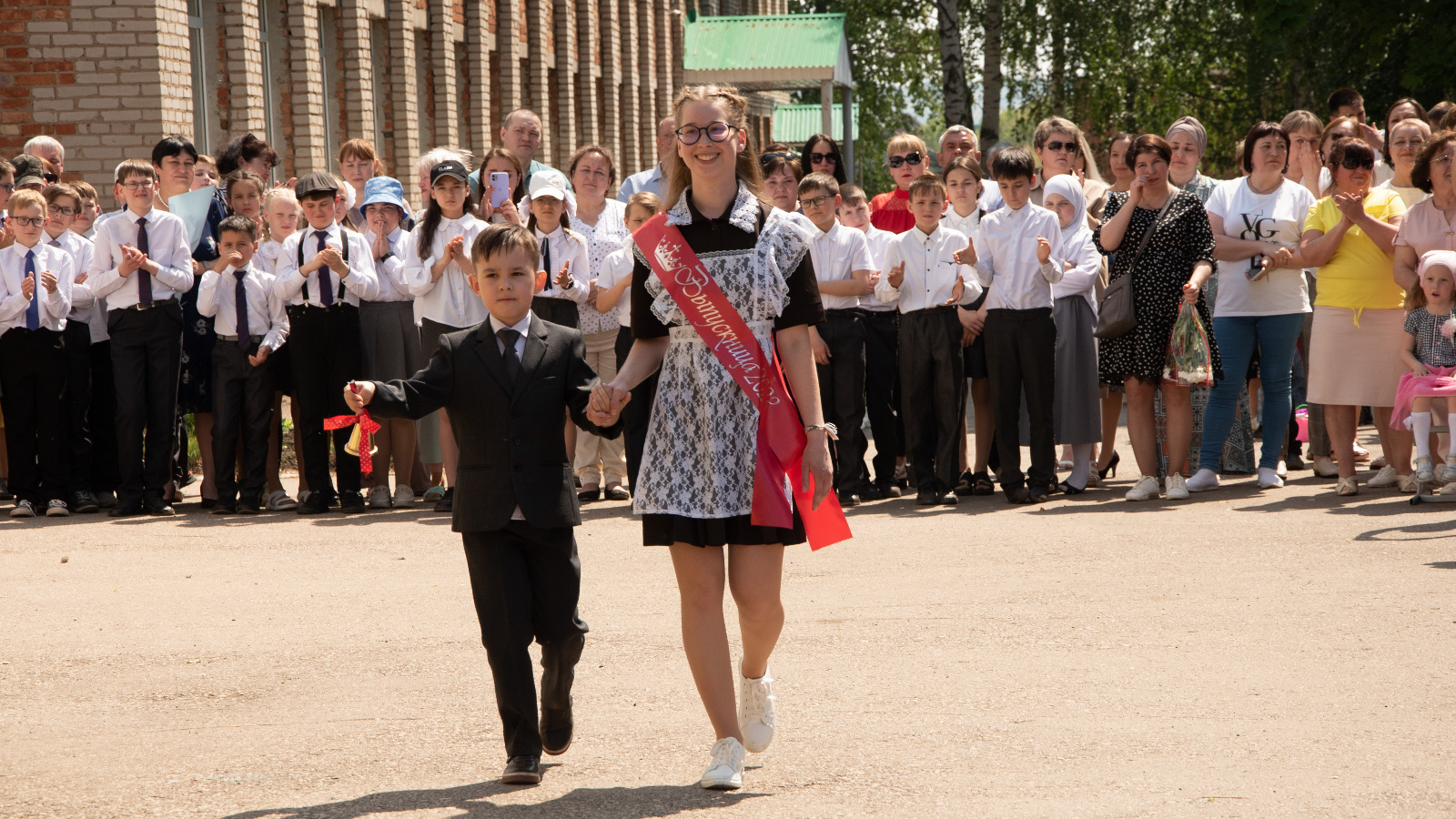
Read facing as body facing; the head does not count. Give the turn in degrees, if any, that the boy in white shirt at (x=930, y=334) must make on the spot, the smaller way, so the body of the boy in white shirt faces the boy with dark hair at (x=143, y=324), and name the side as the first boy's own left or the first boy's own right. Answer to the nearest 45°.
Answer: approximately 90° to the first boy's own right

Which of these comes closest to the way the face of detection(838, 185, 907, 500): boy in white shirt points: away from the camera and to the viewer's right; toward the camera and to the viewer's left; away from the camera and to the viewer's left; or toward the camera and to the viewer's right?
toward the camera and to the viewer's left

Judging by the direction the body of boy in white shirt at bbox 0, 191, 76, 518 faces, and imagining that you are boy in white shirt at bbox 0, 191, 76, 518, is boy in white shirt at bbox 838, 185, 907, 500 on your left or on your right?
on your left

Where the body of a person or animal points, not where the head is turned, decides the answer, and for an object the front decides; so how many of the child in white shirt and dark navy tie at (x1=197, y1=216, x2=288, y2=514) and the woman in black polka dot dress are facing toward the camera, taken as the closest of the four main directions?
2

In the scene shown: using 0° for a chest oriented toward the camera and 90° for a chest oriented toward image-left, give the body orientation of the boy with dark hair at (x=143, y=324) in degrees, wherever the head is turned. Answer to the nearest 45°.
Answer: approximately 0°

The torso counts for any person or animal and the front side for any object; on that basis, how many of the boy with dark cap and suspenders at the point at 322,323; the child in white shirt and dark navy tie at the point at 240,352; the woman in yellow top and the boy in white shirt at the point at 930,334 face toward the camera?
4

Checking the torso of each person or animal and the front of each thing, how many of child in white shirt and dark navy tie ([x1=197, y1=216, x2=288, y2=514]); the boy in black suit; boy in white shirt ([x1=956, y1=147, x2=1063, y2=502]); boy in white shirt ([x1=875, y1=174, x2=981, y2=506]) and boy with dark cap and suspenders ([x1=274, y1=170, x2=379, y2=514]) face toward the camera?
5

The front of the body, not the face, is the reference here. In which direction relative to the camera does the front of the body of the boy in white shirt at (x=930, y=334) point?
toward the camera

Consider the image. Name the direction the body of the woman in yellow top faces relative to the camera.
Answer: toward the camera

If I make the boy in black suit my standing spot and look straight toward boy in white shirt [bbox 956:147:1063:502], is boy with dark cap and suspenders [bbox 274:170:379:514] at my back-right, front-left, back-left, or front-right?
front-left

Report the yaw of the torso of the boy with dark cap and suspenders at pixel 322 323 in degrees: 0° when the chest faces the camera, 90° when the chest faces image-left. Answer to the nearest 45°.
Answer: approximately 0°

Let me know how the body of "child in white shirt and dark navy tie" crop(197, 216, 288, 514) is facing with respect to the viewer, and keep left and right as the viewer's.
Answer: facing the viewer

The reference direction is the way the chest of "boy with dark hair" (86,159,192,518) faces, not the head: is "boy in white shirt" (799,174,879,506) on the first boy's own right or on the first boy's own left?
on the first boy's own left

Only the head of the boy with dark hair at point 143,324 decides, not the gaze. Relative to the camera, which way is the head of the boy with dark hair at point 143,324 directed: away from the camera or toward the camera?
toward the camera

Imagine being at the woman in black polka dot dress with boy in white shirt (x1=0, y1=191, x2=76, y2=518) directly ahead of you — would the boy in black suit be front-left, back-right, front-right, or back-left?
front-left
